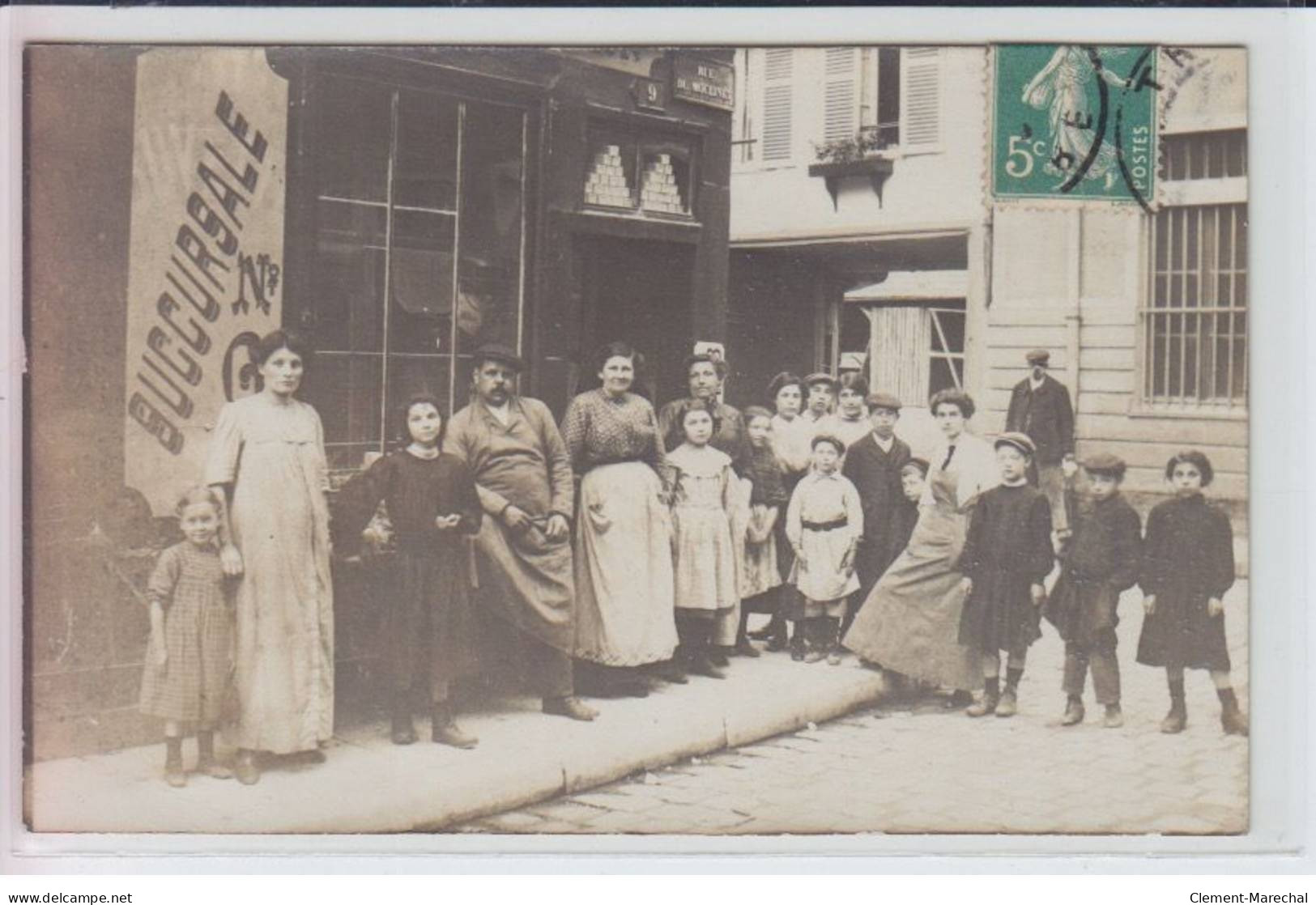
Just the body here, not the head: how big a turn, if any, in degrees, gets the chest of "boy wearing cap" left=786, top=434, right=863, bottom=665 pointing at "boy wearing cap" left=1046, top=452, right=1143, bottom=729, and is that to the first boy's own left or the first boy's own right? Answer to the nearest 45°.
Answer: approximately 90° to the first boy's own left

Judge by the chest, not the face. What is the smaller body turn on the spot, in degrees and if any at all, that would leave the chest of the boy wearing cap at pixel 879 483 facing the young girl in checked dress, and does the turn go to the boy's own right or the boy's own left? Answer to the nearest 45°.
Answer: approximately 90° to the boy's own right

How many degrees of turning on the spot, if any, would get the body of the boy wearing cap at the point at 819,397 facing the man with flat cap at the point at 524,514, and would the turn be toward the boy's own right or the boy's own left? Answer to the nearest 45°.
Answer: approximately 90° to the boy's own right

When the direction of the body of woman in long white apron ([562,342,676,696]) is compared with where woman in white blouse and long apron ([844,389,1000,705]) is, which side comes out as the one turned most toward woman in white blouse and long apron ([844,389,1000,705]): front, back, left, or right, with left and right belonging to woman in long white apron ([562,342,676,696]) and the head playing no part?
left
